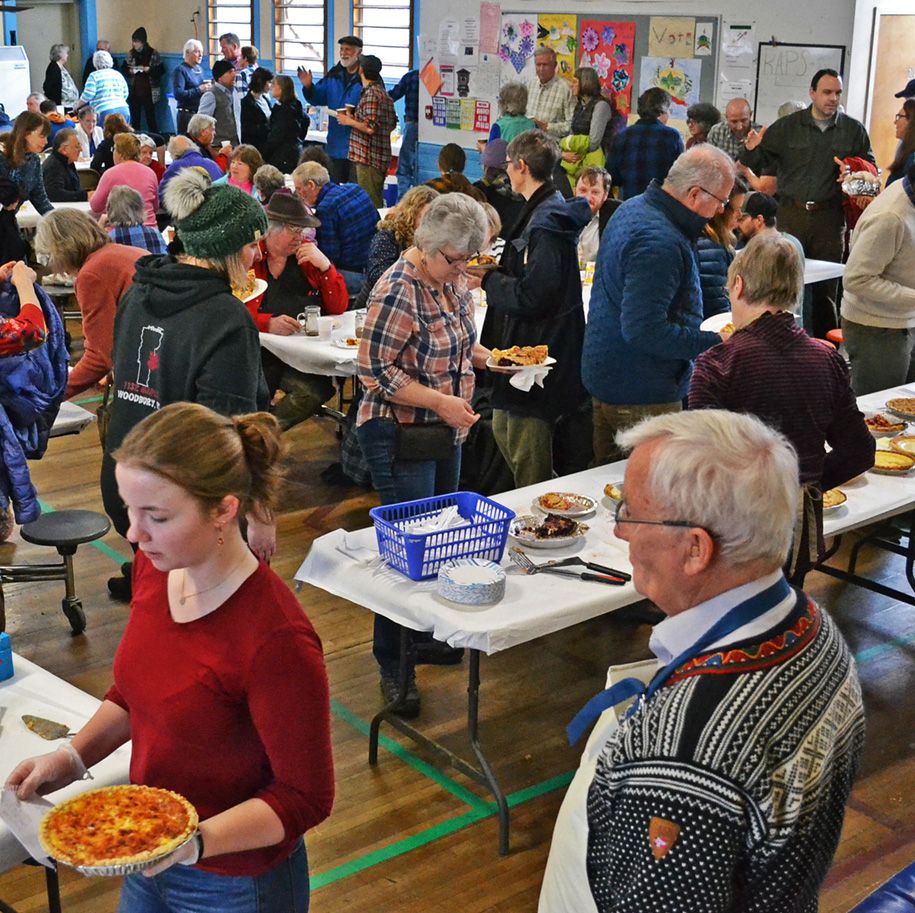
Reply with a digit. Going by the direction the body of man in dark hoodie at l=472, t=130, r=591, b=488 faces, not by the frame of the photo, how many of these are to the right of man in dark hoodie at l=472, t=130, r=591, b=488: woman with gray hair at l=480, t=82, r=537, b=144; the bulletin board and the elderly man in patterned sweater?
2

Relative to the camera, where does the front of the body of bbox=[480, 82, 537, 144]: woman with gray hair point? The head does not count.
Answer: away from the camera

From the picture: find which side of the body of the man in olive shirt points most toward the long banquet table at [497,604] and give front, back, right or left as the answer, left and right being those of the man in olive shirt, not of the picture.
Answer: front

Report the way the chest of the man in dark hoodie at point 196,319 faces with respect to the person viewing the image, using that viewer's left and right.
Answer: facing away from the viewer and to the right of the viewer

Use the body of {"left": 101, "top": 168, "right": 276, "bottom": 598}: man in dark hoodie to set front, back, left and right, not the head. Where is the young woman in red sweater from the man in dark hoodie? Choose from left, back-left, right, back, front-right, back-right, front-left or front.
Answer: back-right

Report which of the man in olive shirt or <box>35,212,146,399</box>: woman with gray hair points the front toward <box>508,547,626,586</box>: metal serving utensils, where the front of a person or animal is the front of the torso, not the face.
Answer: the man in olive shirt

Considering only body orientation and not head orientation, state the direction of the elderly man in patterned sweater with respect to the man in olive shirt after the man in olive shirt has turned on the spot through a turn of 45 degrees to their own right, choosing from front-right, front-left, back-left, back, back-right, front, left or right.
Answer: front-left

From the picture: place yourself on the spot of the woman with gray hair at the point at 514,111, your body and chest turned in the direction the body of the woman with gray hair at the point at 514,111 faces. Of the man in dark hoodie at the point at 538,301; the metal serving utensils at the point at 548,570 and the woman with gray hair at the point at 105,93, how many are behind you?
2

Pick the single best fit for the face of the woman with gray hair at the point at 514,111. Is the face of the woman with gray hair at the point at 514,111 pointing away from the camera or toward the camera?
away from the camera

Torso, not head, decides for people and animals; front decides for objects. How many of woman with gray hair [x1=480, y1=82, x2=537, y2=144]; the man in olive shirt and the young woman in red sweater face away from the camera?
1
